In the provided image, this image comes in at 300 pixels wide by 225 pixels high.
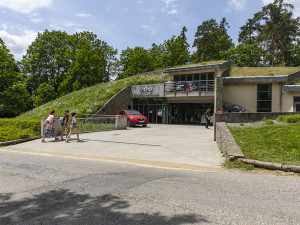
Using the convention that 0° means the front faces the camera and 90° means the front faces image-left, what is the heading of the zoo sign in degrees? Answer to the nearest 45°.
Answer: approximately 0°

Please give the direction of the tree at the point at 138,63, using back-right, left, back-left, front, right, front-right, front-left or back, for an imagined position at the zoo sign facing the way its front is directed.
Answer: back

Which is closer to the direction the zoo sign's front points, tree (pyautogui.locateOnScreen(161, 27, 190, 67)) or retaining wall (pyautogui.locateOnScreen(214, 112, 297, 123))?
the retaining wall

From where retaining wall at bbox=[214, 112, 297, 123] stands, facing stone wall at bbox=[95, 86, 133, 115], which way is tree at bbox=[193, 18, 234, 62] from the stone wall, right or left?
right

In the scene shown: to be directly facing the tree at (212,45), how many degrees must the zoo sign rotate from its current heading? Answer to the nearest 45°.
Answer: approximately 135° to its left

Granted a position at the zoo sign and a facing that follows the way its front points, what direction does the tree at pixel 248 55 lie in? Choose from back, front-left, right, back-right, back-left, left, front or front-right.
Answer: back-left

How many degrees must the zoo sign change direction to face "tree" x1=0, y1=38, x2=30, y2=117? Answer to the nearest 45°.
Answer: approximately 90° to its right

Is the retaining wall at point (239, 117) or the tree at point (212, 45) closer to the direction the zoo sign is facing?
the retaining wall

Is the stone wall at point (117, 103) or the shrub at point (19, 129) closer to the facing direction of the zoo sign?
the shrub

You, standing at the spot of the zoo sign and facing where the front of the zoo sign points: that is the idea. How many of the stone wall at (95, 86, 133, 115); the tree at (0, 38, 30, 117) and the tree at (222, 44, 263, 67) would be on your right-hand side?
2

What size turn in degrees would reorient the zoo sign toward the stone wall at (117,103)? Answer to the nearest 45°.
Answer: approximately 90° to its right

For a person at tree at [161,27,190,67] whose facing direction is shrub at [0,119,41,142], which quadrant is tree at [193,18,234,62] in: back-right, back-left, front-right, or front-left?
back-left

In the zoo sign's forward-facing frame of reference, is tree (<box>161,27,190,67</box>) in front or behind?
behind
